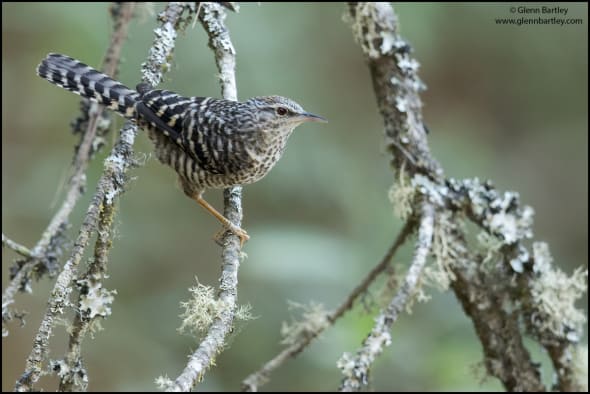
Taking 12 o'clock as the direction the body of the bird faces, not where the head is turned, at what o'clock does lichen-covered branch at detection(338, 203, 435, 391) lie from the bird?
The lichen-covered branch is roughly at 1 o'clock from the bird.

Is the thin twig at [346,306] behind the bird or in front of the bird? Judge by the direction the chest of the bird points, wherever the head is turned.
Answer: in front

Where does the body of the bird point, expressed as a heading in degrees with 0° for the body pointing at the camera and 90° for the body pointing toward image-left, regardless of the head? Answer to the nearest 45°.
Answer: approximately 270°

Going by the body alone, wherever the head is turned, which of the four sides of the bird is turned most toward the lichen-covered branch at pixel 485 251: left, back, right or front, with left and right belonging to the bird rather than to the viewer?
front
